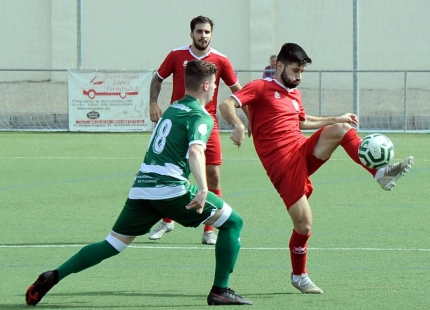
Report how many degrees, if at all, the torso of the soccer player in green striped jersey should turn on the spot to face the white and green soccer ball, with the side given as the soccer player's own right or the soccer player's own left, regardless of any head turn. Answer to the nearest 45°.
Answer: approximately 45° to the soccer player's own right

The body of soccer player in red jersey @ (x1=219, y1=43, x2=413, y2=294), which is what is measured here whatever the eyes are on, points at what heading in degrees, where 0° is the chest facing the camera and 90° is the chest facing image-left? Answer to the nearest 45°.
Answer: approximately 315°

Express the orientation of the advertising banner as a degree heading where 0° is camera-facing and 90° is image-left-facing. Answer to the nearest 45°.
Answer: approximately 0°

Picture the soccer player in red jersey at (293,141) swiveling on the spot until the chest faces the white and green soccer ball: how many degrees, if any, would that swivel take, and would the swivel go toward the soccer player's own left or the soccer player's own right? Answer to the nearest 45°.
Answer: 0° — they already face it

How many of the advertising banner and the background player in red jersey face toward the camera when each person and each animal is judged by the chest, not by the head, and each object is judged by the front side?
2

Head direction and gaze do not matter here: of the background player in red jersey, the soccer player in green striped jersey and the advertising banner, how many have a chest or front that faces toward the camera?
2

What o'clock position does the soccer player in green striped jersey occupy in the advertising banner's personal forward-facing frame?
The soccer player in green striped jersey is roughly at 12 o'clock from the advertising banner.

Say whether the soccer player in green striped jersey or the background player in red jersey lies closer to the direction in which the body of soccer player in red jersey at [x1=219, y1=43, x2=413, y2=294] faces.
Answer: the soccer player in green striped jersey

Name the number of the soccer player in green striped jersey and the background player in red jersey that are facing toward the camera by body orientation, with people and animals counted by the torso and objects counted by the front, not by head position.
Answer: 1

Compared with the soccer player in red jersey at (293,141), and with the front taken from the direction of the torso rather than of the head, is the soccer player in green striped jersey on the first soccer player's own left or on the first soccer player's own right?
on the first soccer player's own right

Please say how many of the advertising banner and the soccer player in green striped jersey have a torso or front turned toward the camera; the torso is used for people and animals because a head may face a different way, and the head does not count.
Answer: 1

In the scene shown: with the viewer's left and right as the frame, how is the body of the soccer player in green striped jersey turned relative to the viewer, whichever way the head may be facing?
facing away from the viewer and to the right of the viewer
